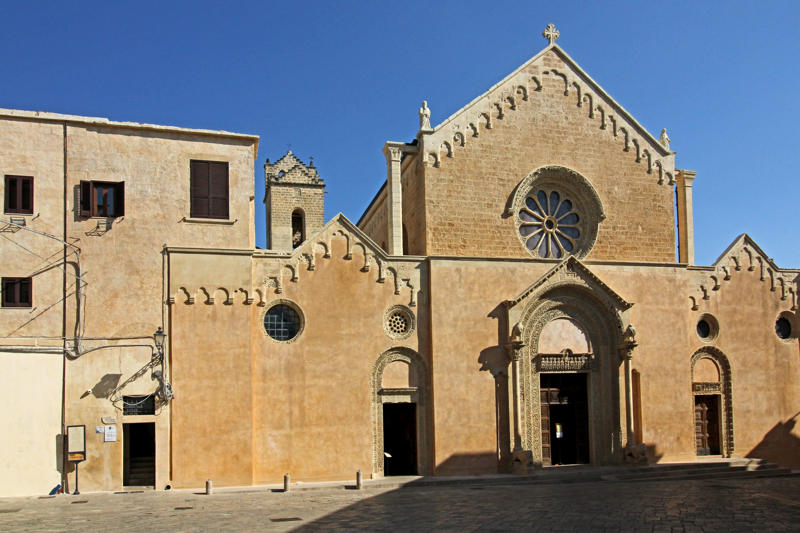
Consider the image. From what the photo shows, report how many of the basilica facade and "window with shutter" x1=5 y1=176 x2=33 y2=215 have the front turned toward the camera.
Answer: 2

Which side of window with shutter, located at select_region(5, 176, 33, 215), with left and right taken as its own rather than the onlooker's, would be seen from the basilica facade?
left

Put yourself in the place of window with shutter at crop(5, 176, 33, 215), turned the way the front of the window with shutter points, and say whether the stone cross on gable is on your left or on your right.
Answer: on your left

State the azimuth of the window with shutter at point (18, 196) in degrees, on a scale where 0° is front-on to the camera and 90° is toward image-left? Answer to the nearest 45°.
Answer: approximately 0°
